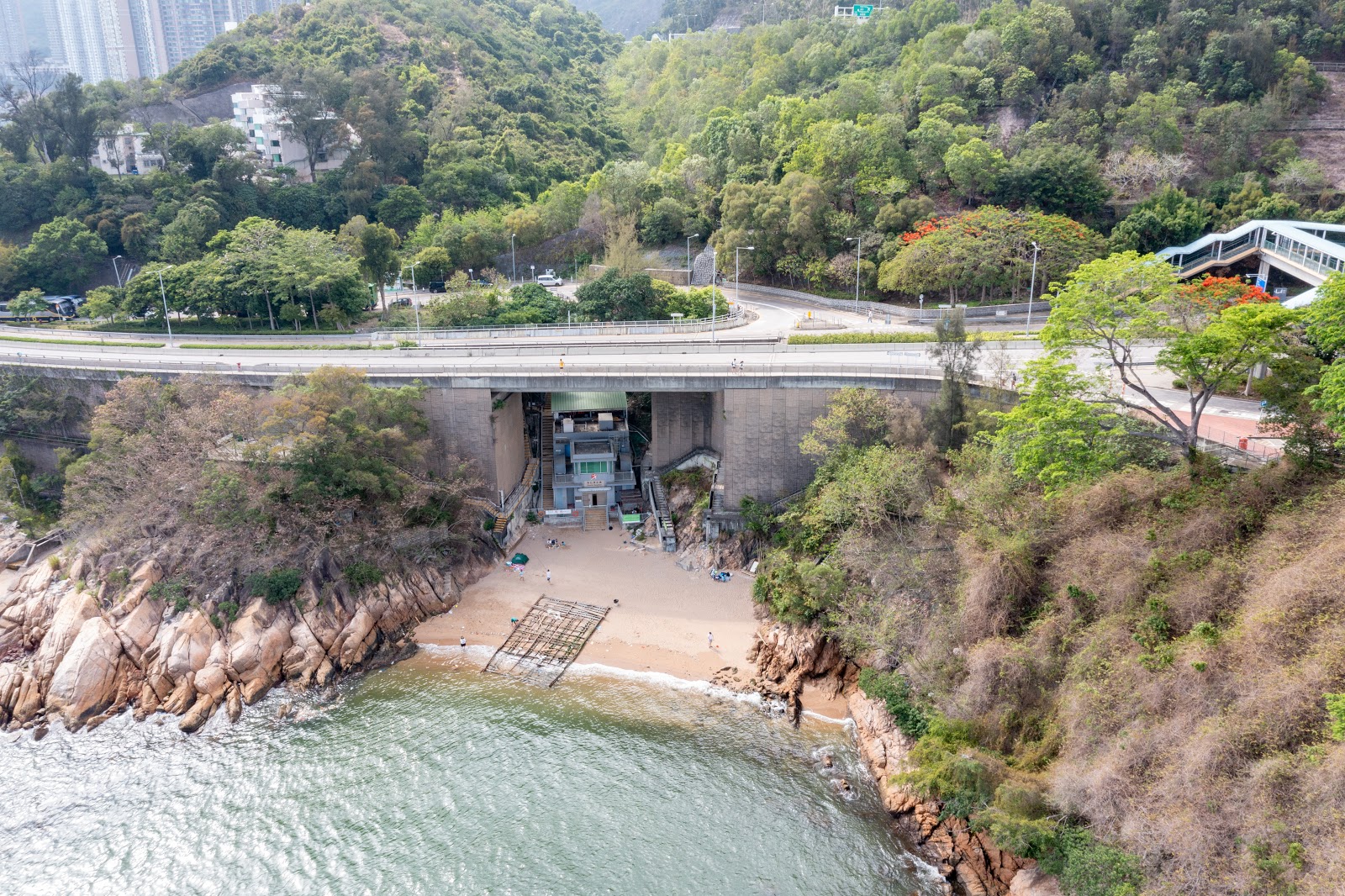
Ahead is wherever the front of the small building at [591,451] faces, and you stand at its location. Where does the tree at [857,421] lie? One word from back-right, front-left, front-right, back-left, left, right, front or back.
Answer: front-left

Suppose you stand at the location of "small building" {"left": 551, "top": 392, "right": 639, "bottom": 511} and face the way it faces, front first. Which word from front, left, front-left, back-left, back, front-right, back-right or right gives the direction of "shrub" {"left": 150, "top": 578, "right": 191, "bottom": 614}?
front-right

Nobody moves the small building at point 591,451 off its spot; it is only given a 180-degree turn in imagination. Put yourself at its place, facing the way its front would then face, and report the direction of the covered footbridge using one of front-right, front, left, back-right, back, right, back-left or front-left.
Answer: right

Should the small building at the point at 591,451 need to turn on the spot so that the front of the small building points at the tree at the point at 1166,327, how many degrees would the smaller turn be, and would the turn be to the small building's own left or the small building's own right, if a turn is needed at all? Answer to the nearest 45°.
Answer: approximately 45° to the small building's own left

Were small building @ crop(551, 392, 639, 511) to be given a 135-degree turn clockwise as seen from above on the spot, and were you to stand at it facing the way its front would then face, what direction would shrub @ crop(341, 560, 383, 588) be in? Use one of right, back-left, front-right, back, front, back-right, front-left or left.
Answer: left

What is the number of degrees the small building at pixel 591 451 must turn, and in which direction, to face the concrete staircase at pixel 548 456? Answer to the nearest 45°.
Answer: approximately 135° to its right

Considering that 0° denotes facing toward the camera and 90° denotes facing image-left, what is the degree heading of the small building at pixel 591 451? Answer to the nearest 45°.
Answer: approximately 0°

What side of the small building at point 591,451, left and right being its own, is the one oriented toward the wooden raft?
front

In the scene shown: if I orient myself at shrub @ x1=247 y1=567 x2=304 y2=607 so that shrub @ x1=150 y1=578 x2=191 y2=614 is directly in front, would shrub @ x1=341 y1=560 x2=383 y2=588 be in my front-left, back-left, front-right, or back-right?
back-right

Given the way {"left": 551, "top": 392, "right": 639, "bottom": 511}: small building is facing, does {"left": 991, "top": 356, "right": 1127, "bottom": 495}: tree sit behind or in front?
in front
